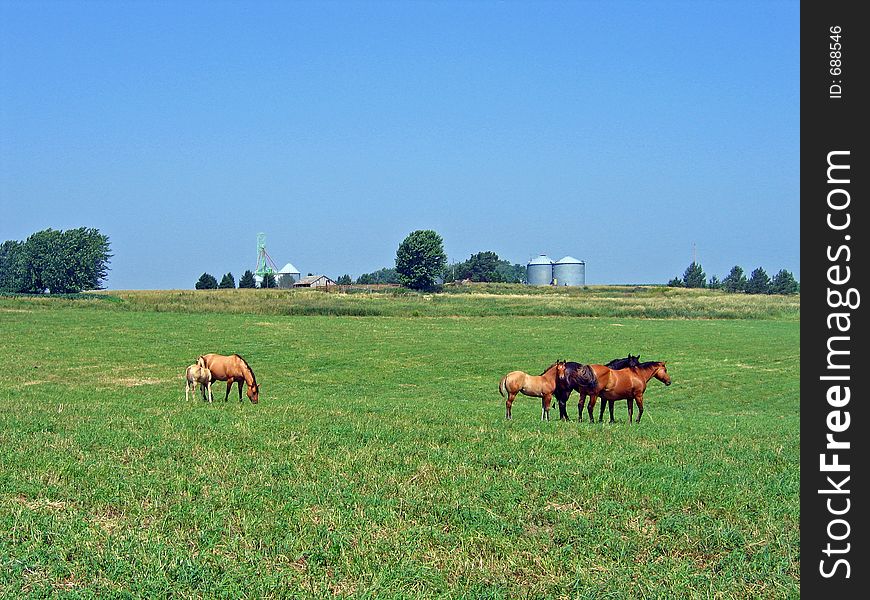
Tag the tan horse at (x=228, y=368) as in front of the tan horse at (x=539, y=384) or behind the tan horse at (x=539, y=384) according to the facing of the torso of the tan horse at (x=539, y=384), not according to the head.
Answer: behind

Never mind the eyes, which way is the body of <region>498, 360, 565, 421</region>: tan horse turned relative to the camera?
to the viewer's right

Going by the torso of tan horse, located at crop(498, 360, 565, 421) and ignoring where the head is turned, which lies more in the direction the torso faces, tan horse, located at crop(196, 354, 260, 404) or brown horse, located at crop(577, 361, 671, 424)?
the brown horse

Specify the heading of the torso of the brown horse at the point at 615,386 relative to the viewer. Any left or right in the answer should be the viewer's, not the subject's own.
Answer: facing to the right of the viewer

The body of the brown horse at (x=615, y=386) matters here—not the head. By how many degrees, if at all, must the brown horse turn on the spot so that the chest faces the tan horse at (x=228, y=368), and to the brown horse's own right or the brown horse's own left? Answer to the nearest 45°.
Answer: approximately 180°
